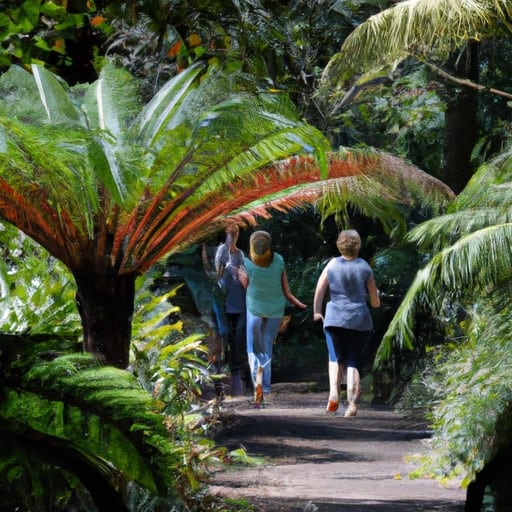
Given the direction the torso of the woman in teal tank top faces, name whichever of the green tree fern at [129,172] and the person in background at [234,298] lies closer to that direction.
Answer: the person in background

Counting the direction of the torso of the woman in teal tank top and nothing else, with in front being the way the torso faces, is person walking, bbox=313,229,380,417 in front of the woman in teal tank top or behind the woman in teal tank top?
behind

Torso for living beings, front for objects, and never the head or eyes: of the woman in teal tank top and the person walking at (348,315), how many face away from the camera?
2

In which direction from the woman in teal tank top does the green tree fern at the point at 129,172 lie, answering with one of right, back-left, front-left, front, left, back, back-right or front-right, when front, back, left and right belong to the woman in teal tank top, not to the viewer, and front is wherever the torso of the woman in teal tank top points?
back

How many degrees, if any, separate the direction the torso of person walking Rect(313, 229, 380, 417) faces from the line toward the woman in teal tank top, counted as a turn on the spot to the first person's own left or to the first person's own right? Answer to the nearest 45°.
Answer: approximately 45° to the first person's own left

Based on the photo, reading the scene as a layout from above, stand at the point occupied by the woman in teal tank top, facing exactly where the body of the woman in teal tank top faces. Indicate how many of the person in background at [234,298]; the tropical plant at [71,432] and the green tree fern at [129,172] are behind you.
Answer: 2

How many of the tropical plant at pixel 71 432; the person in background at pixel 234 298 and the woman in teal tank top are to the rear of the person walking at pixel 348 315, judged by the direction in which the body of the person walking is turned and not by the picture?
1

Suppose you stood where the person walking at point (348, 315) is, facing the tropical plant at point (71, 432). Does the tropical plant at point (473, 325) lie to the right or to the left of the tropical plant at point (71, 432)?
left

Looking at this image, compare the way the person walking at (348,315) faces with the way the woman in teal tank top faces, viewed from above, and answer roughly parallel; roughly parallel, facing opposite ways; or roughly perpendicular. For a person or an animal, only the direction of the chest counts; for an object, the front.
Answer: roughly parallel

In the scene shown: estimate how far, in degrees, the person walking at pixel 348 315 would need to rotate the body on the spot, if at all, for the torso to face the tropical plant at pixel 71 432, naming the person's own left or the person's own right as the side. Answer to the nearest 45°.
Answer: approximately 180°

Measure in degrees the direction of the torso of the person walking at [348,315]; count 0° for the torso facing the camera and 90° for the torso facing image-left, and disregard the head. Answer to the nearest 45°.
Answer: approximately 180°

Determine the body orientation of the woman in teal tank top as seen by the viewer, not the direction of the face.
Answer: away from the camera

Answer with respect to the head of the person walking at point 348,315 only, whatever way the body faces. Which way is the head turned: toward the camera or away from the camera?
away from the camera
